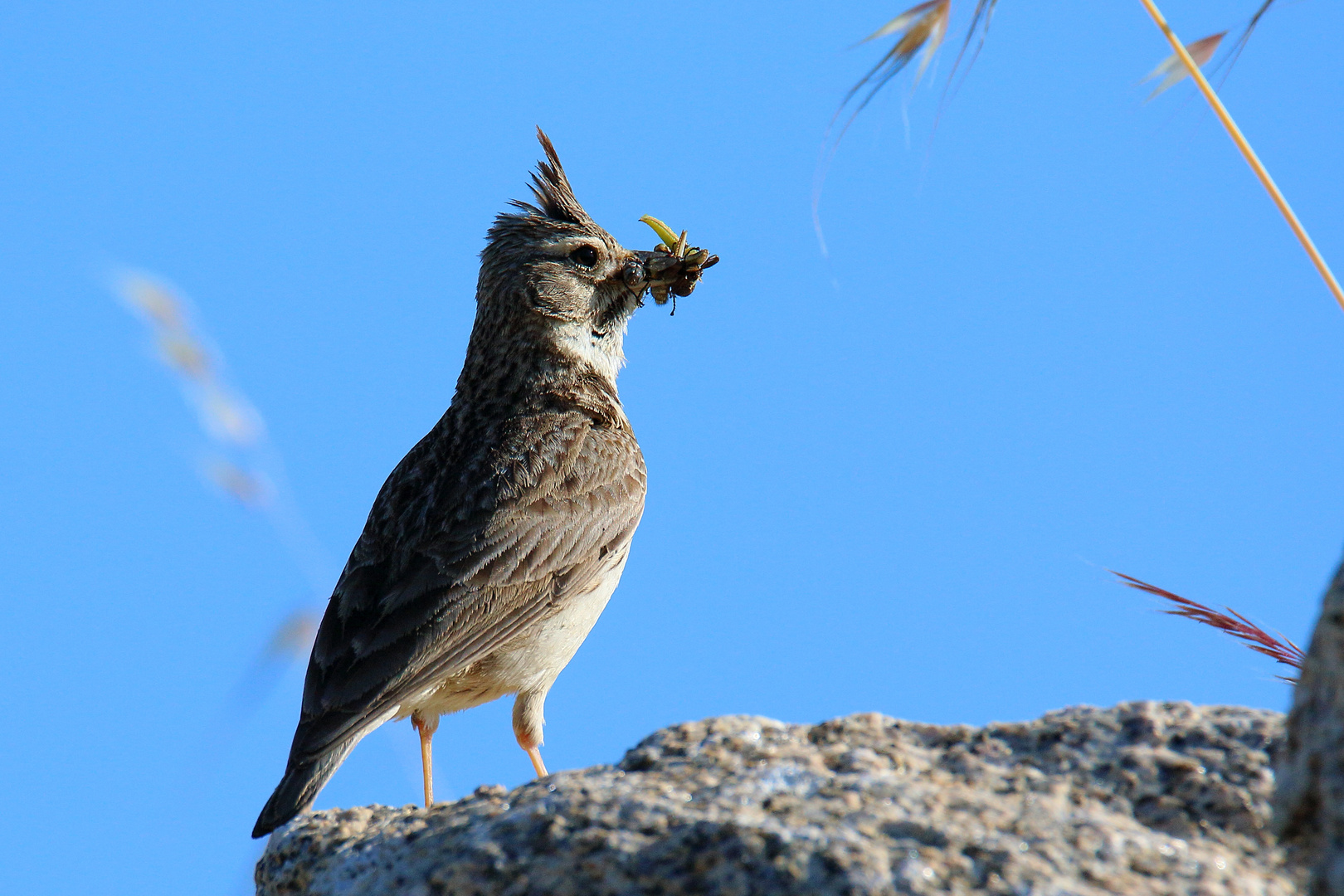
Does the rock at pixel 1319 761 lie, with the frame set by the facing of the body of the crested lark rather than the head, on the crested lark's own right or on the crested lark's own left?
on the crested lark's own right

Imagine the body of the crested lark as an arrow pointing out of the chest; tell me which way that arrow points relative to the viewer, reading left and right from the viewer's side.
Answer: facing away from the viewer and to the right of the viewer
